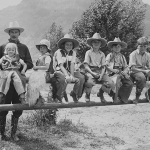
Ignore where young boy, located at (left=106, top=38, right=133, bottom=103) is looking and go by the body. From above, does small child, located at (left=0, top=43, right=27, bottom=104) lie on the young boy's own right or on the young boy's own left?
on the young boy's own right

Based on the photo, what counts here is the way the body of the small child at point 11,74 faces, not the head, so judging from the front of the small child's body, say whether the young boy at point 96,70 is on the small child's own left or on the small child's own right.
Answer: on the small child's own left

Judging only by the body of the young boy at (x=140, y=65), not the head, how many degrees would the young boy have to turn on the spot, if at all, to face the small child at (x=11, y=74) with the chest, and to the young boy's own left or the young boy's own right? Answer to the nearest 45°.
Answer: approximately 45° to the young boy's own right

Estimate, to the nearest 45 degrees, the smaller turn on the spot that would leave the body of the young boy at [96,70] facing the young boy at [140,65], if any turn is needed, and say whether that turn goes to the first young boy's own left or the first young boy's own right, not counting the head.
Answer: approximately 135° to the first young boy's own left

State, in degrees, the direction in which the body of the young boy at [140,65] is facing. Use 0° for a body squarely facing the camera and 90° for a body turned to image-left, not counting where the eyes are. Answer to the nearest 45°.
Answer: approximately 0°
